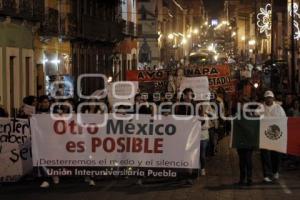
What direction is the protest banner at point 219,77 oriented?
toward the camera

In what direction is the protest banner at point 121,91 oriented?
toward the camera

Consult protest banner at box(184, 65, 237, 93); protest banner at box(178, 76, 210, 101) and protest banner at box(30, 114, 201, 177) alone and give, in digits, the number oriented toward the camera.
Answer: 3

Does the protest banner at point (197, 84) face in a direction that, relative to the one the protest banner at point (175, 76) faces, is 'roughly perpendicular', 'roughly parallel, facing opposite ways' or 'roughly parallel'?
roughly parallel

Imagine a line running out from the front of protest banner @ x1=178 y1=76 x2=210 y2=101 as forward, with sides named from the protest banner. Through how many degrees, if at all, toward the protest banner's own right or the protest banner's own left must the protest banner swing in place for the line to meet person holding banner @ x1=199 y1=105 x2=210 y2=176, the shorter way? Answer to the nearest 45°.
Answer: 0° — it already faces them

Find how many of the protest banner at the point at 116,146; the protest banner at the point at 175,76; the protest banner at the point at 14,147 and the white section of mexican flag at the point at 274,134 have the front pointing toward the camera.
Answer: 4

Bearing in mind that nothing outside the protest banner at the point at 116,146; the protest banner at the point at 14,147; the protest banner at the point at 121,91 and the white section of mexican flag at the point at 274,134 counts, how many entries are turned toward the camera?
4

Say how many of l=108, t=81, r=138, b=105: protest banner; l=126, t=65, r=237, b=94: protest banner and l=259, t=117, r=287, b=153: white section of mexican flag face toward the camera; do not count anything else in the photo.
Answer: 3

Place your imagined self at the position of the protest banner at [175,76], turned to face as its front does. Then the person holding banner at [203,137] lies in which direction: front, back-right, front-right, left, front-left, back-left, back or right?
front

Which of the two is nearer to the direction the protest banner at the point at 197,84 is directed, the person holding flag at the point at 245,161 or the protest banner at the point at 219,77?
the person holding flag

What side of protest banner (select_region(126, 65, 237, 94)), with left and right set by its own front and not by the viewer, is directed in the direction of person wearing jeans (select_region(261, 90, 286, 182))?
front

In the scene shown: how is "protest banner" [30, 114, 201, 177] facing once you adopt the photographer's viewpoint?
facing the viewer

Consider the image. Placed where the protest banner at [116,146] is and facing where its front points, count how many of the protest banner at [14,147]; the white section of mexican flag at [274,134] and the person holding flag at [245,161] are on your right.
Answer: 1

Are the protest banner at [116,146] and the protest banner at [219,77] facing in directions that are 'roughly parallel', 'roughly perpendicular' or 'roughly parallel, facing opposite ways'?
roughly parallel
